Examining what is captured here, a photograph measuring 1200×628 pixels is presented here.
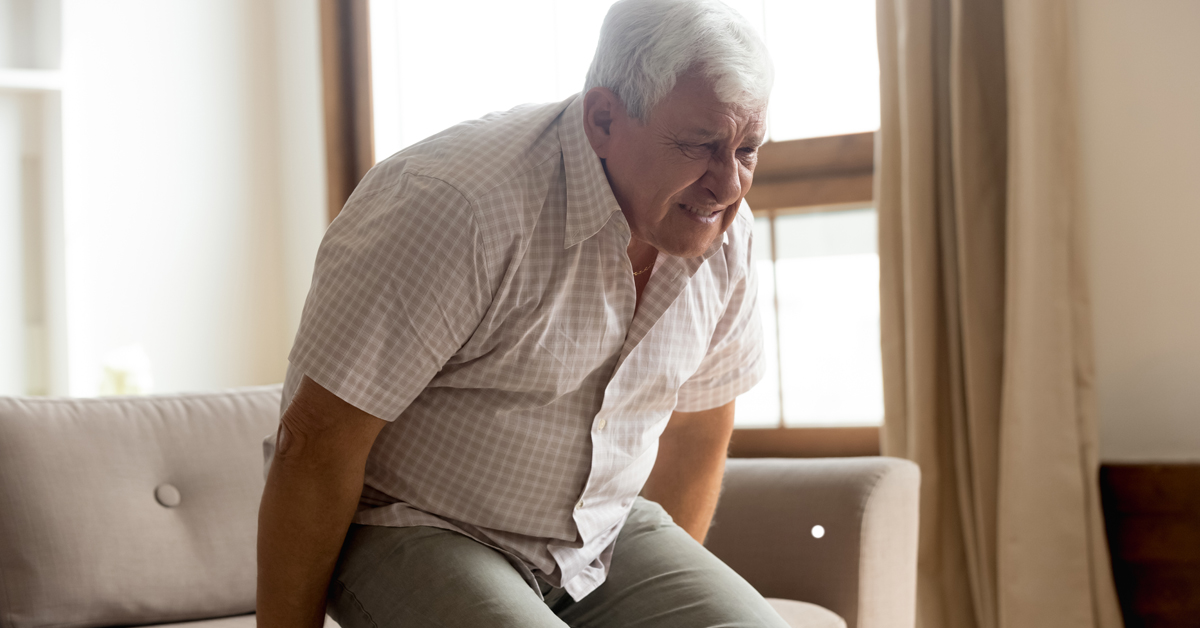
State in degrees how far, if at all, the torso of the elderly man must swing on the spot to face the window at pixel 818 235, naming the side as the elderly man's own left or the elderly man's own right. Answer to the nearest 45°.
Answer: approximately 90° to the elderly man's own left

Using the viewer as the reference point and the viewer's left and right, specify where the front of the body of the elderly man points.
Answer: facing the viewer and to the right of the viewer

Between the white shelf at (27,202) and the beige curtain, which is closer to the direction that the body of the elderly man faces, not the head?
the beige curtain

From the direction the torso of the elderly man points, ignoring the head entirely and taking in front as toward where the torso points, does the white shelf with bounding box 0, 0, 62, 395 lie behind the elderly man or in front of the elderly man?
behind

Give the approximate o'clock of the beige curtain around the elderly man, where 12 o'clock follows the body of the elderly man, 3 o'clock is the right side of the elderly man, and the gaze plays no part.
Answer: The beige curtain is roughly at 9 o'clock from the elderly man.

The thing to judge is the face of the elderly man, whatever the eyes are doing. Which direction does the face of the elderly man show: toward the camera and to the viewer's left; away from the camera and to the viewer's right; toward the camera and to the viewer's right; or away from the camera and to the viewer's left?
toward the camera and to the viewer's right
